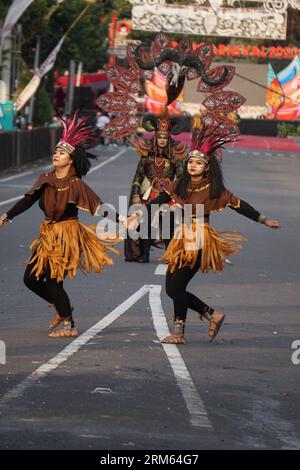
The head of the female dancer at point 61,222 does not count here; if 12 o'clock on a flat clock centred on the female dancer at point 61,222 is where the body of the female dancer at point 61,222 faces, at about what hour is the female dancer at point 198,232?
the female dancer at point 198,232 is roughly at 8 o'clock from the female dancer at point 61,222.

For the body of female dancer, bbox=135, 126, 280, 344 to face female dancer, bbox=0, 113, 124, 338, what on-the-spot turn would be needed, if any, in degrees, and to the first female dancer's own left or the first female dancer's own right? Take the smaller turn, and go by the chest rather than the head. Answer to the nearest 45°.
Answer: approximately 45° to the first female dancer's own right

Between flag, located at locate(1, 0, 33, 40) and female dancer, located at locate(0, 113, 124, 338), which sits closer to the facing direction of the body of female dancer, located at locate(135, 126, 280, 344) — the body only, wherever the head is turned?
the female dancer

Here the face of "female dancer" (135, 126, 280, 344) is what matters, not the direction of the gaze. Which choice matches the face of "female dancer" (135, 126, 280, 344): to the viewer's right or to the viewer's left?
to the viewer's left

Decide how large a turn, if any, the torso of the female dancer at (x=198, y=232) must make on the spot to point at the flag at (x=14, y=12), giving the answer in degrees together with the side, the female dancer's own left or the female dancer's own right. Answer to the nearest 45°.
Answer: approximately 135° to the female dancer's own right

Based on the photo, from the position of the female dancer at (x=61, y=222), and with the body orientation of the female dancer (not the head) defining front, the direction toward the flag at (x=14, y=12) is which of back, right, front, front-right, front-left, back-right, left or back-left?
back-right

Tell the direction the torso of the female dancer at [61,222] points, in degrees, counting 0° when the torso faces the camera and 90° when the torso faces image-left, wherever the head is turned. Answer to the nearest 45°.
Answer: approximately 45°
